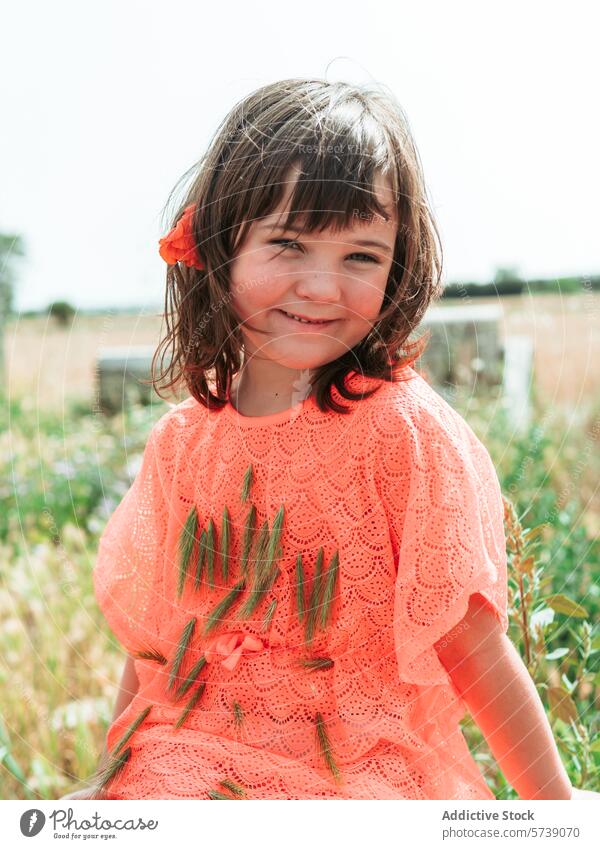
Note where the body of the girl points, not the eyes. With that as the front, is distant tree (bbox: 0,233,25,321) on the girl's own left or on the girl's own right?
on the girl's own right

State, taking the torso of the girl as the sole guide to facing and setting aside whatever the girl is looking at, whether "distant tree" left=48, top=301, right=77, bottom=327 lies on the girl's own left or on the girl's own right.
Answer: on the girl's own right

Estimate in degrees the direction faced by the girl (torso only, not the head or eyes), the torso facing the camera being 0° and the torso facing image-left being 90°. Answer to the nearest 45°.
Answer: approximately 45°
